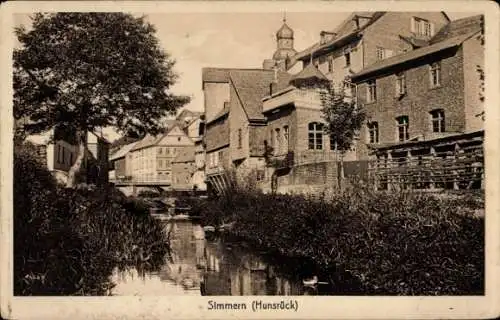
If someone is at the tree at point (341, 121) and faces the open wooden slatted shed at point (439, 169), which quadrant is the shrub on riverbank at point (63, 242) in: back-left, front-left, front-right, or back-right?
front-right

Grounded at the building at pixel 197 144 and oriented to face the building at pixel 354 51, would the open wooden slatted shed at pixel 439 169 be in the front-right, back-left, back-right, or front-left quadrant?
front-right

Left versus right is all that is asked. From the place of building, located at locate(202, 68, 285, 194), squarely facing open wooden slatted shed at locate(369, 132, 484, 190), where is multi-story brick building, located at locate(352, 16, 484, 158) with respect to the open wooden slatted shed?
left

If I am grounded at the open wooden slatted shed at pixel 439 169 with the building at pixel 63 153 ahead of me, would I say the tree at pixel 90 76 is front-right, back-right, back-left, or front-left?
front-left

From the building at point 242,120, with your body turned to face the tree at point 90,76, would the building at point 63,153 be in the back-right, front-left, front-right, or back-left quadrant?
front-right
